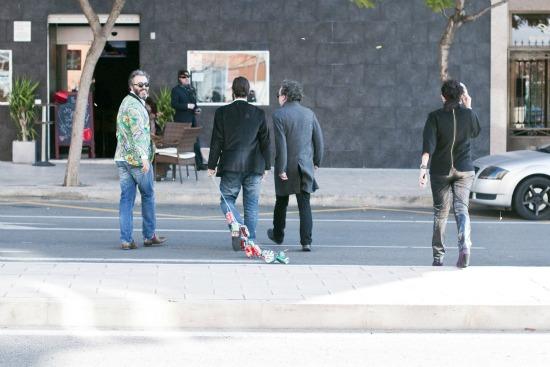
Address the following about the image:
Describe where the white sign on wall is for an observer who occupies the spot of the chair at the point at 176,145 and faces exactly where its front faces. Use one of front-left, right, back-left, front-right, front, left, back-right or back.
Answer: right

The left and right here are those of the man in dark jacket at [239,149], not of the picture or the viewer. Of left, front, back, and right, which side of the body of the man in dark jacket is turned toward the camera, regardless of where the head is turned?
back

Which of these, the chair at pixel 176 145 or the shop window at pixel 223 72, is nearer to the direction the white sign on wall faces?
the chair

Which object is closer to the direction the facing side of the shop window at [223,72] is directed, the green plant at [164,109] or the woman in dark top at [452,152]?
the woman in dark top

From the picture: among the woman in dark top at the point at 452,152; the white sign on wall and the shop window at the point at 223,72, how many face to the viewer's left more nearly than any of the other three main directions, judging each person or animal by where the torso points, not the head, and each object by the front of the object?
0

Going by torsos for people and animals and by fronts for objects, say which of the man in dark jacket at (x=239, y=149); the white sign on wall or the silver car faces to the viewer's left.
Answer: the silver car

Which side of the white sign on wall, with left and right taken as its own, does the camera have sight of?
front

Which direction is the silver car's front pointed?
to the viewer's left

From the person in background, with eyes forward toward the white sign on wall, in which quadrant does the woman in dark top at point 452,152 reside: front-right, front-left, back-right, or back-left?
back-left

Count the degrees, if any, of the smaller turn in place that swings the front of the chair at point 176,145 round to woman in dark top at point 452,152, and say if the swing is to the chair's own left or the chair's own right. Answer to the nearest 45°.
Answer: approximately 45° to the chair's own left

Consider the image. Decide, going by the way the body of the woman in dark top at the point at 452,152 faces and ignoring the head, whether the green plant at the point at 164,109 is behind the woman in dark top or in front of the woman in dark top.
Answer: in front

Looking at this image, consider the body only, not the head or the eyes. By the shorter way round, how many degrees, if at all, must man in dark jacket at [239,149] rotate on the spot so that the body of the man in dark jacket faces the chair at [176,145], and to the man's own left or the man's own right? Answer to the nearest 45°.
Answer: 0° — they already face it

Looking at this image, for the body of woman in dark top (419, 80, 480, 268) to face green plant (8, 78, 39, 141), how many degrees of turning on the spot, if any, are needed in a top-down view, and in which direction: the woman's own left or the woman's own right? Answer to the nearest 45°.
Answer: approximately 45° to the woman's own left

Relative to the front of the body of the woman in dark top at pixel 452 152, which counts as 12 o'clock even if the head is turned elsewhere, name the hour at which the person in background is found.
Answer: The person in background is roughly at 11 o'clock from the woman in dark top.

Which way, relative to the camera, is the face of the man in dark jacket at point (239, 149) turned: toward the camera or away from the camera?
away from the camera

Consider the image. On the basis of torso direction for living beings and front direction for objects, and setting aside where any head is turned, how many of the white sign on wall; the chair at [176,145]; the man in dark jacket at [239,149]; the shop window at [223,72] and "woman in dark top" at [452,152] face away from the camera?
2

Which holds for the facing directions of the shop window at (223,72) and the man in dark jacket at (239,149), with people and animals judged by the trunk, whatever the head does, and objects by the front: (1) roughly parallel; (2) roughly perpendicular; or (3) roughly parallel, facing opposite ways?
roughly parallel, facing opposite ways

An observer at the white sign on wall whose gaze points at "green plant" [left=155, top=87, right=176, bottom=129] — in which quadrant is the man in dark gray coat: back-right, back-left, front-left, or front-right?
front-right

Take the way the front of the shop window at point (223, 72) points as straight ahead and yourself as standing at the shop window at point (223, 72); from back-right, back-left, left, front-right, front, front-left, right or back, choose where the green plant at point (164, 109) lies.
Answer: front-right
